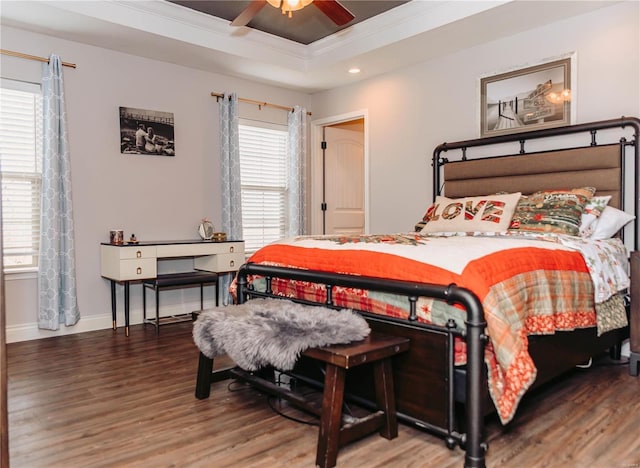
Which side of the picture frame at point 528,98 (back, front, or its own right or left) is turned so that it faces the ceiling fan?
front

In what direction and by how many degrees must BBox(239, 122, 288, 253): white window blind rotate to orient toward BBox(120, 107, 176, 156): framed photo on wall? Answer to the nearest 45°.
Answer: approximately 90° to its right

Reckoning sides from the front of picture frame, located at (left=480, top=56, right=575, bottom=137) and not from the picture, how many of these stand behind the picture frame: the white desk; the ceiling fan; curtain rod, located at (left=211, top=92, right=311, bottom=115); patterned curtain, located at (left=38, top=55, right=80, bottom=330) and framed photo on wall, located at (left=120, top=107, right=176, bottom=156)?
0

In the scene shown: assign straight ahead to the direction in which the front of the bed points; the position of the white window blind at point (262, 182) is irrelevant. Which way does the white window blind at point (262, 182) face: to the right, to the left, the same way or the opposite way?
to the left

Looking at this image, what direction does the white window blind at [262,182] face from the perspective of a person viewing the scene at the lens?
facing the viewer and to the right of the viewer

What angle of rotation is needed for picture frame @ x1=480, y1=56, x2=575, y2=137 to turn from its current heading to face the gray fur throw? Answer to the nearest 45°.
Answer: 0° — it already faces it

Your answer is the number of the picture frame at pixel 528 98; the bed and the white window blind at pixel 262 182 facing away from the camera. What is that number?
0

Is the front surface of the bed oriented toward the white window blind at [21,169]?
no

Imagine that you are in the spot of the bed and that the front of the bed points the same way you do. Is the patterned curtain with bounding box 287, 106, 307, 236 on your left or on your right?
on your right

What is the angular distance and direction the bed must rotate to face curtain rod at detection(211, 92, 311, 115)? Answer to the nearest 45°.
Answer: approximately 90° to its right

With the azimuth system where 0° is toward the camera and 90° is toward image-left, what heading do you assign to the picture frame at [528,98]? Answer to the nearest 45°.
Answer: approximately 45°

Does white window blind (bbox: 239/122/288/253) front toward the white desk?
no

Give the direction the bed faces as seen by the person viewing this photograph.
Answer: facing the viewer and to the left of the viewer

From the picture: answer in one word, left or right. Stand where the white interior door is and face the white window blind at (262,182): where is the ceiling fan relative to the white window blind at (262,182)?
left

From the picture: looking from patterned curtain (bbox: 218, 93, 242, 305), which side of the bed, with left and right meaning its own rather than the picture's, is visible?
right

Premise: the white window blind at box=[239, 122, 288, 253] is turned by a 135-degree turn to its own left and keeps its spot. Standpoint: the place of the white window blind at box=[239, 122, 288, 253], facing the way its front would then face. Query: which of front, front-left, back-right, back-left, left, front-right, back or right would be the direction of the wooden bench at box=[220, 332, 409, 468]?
back

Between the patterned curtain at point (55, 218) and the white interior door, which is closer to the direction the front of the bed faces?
the patterned curtain

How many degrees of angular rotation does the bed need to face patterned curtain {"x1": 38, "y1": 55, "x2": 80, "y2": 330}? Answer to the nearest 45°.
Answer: approximately 45° to its right
